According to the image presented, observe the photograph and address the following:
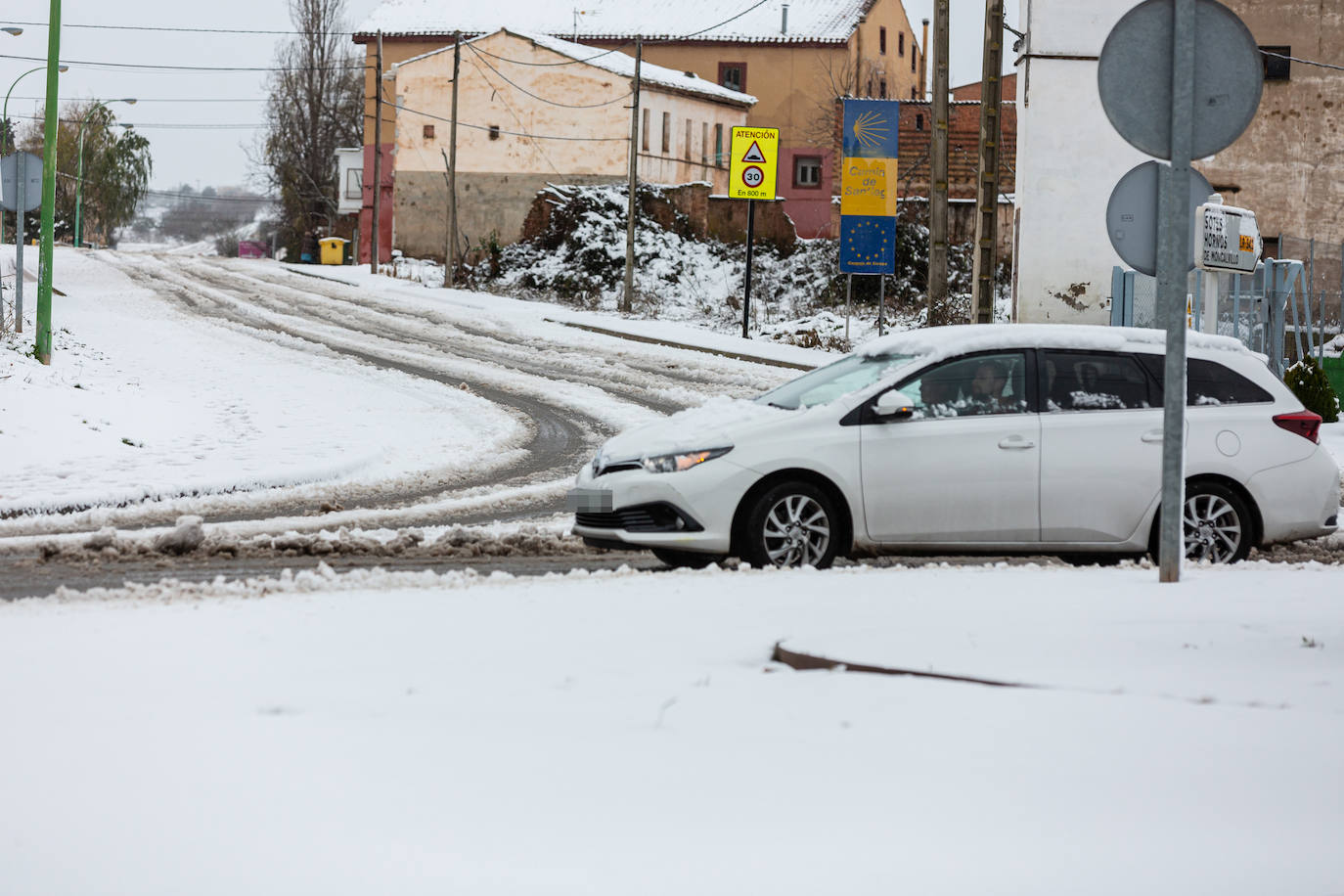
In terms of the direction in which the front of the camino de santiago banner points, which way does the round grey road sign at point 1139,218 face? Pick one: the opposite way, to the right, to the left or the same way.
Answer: the opposite way

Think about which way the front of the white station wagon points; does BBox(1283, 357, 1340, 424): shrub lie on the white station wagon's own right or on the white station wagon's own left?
on the white station wagon's own right

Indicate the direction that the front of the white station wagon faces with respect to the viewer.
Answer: facing to the left of the viewer

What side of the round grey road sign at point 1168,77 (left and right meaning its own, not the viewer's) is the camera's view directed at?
back

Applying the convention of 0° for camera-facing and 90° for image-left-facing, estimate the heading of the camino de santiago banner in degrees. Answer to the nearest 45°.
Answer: approximately 0°

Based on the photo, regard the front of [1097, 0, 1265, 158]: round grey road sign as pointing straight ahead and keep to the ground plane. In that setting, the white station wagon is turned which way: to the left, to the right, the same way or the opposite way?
to the left

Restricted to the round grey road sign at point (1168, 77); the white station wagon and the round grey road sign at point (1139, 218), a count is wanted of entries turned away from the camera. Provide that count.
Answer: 2

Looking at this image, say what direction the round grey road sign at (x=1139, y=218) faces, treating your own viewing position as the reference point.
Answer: facing away from the viewer
